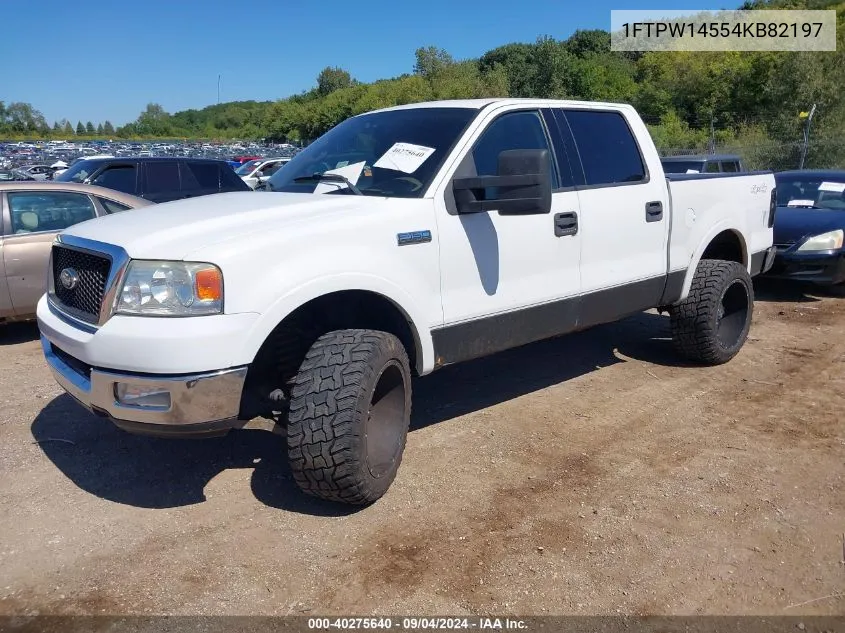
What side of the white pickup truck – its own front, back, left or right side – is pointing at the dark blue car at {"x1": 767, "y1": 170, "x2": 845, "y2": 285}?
back

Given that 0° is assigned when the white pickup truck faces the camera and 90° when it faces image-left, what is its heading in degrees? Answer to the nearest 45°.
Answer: approximately 45°
